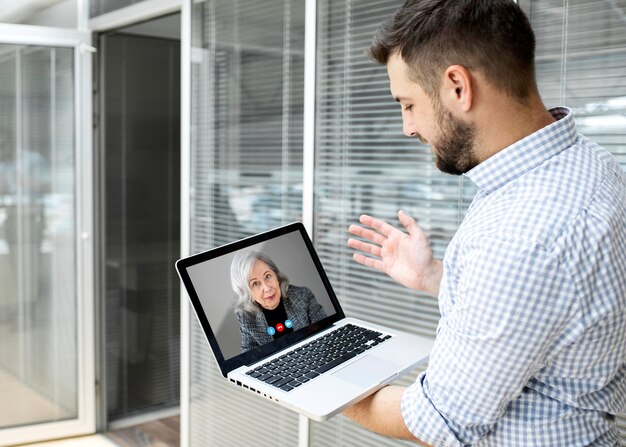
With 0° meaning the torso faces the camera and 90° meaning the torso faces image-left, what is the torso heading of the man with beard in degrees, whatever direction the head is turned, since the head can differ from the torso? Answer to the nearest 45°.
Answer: approximately 135°

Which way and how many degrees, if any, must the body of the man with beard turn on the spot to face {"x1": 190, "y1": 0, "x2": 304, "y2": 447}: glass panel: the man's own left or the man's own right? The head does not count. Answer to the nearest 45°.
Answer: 0° — they already face it

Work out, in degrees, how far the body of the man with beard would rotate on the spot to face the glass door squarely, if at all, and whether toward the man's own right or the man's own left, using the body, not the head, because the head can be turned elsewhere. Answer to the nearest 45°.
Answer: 0° — they already face it

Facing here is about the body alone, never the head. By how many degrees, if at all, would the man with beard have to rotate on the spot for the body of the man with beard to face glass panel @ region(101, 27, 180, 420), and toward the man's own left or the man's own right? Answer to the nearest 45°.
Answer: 0° — they already face it

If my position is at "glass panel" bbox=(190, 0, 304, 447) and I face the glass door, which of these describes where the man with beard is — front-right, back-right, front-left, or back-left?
back-left

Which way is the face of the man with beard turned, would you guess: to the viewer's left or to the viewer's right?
to the viewer's left

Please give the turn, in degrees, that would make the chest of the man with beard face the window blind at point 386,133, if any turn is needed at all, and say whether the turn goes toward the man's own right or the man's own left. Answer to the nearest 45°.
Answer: approximately 45° to the man's own right
